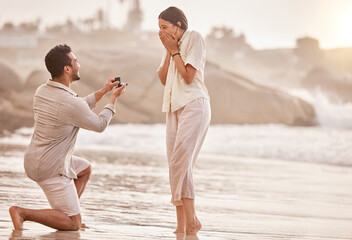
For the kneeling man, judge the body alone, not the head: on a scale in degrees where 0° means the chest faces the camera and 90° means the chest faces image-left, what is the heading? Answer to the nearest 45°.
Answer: approximately 225°

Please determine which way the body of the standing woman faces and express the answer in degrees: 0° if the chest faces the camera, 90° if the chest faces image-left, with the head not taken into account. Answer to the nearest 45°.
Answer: approximately 45°

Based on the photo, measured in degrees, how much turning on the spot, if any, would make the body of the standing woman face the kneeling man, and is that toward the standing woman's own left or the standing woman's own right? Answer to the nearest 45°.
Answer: approximately 45° to the standing woman's own right

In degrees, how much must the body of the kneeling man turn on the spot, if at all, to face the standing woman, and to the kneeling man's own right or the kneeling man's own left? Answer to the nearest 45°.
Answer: approximately 45° to the kneeling man's own right

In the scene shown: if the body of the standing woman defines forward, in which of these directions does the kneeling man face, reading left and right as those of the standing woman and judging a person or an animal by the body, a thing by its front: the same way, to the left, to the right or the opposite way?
the opposite way
